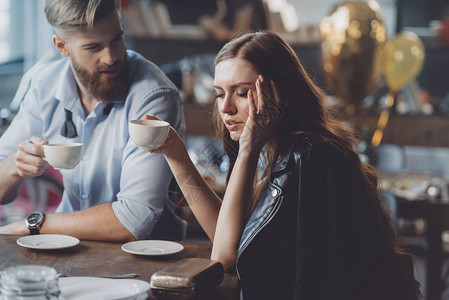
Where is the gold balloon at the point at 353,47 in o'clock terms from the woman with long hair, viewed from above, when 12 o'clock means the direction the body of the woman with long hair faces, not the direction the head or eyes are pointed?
The gold balloon is roughly at 5 o'clock from the woman with long hair.

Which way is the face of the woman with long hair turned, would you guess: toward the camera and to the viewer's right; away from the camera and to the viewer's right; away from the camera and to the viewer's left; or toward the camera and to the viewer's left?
toward the camera and to the viewer's left

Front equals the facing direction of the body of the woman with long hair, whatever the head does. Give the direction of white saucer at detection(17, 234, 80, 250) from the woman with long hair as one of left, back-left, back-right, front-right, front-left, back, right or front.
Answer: front-right

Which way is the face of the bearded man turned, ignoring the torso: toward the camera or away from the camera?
toward the camera

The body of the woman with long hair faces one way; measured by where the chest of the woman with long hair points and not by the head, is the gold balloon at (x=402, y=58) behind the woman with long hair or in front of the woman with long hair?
behind

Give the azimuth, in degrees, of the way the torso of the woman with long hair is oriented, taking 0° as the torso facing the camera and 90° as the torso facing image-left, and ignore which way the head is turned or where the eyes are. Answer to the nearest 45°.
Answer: approximately 45°

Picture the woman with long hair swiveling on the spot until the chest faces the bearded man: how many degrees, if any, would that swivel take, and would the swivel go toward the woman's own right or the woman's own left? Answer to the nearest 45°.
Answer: approximately 90° to the woman's own right

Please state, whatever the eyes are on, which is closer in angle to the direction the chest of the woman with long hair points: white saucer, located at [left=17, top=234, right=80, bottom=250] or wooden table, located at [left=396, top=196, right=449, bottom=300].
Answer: the white saucer

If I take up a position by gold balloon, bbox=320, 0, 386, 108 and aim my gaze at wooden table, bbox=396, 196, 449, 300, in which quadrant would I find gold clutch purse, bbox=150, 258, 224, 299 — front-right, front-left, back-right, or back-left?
front-right

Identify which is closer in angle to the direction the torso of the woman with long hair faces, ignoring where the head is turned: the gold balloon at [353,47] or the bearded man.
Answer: the bearded man
